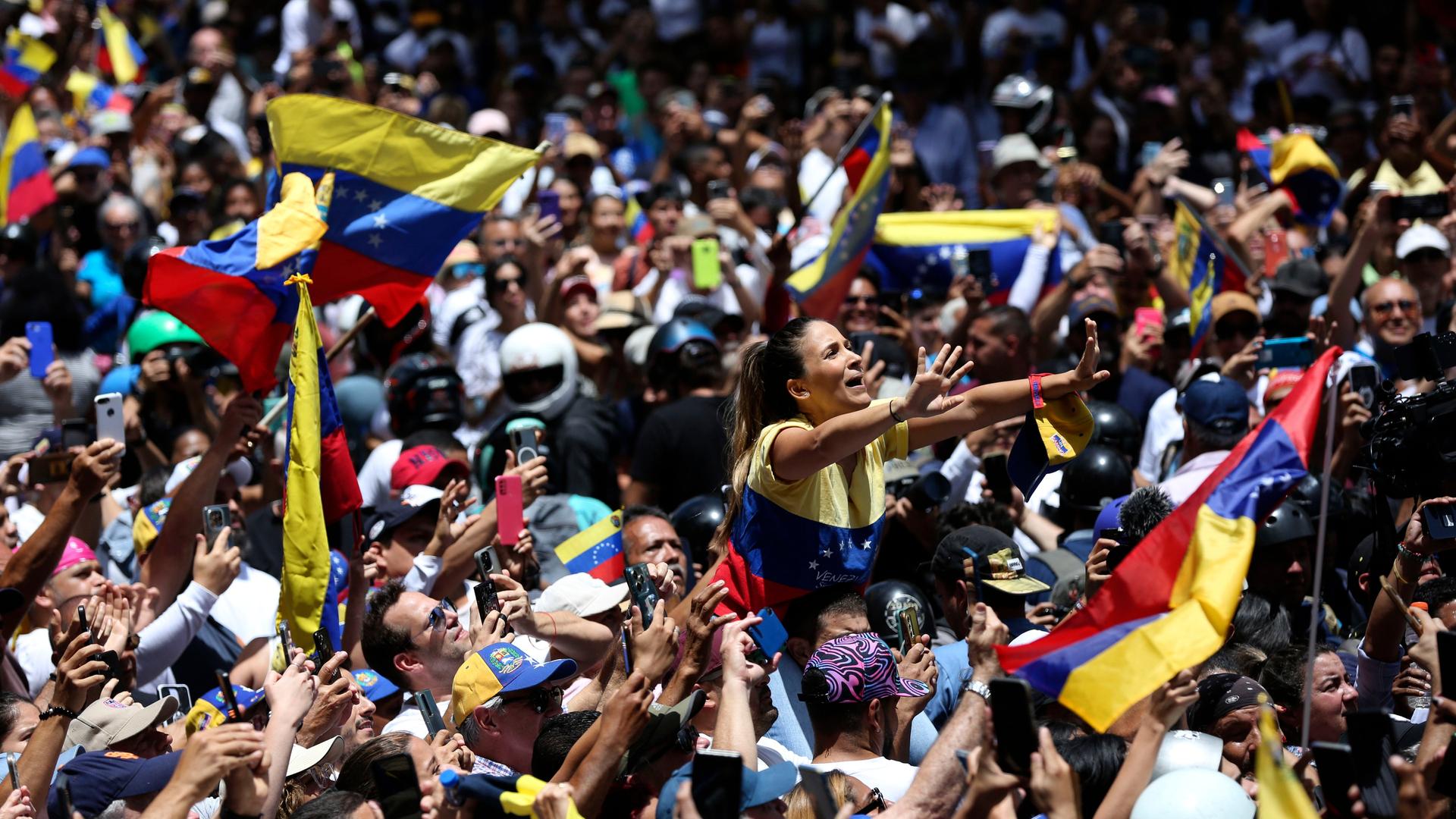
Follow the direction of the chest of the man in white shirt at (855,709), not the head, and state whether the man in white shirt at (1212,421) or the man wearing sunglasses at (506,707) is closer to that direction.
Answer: the man in white shirt

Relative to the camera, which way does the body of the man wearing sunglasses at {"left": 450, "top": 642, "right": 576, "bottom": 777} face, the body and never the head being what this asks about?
to the viewer's right

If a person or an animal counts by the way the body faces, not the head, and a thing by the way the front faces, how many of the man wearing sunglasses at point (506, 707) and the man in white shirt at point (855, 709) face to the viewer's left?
0

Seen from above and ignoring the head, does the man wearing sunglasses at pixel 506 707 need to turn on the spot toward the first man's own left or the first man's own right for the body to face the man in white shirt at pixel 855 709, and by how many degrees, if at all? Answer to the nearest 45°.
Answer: approximately 45° to the first man's own right

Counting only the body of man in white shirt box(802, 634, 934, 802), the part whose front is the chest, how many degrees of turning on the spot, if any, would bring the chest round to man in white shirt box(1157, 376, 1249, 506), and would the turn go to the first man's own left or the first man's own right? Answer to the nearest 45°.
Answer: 0° — they already face them

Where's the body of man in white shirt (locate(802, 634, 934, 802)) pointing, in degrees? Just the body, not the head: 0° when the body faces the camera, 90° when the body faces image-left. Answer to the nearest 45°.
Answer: approximately 225°

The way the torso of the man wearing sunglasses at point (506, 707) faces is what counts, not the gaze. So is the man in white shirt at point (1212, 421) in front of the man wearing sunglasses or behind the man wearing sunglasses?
in front

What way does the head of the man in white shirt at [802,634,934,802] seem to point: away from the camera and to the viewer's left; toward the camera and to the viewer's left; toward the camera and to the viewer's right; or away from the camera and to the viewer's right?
away from the camera and to the viewer's right

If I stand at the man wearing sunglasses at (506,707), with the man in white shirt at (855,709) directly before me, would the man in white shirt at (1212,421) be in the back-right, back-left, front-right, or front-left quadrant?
front-left
